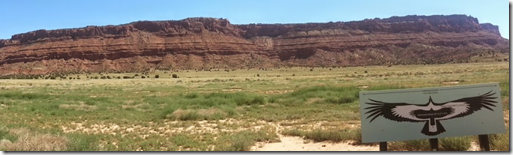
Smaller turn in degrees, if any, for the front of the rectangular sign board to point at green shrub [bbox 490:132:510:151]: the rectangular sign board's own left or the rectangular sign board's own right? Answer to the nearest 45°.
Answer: approximately 135° to the rectangular sign board's own left

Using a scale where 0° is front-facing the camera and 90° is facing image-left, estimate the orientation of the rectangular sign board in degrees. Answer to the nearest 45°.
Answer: approximately 0°
